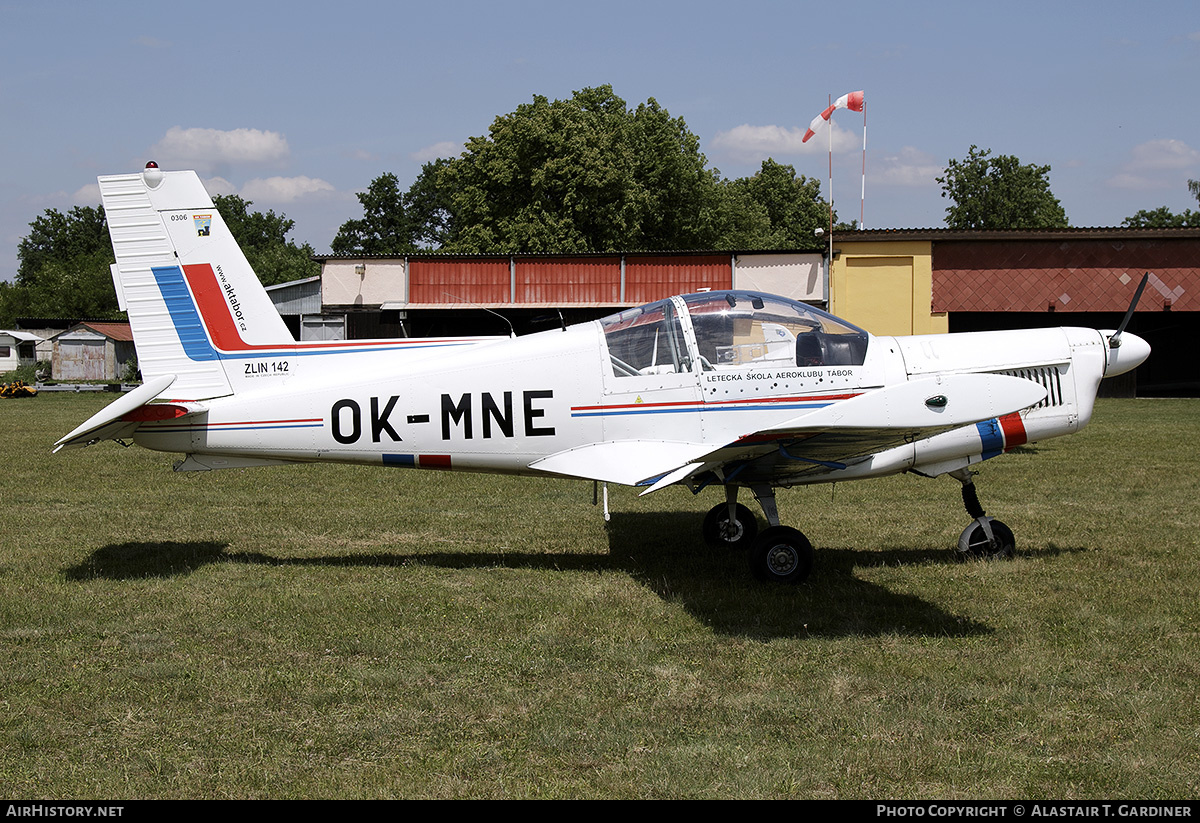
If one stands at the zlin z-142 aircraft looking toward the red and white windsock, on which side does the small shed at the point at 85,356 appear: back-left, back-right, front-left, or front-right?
front-left

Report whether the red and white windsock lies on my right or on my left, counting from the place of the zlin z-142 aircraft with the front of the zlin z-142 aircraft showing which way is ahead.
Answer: on my left

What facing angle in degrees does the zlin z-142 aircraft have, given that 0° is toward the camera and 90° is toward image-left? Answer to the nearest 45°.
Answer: approximately 270°

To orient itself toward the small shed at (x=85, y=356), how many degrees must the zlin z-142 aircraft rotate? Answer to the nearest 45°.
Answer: approximately 135° to its left

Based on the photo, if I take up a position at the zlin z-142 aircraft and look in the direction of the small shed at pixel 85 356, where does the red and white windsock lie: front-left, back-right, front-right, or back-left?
front-right

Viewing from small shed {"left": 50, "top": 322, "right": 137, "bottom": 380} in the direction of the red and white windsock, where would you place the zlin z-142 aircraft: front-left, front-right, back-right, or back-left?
front-right

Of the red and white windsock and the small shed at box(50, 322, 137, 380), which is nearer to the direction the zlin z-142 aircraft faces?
the red and white windsock
